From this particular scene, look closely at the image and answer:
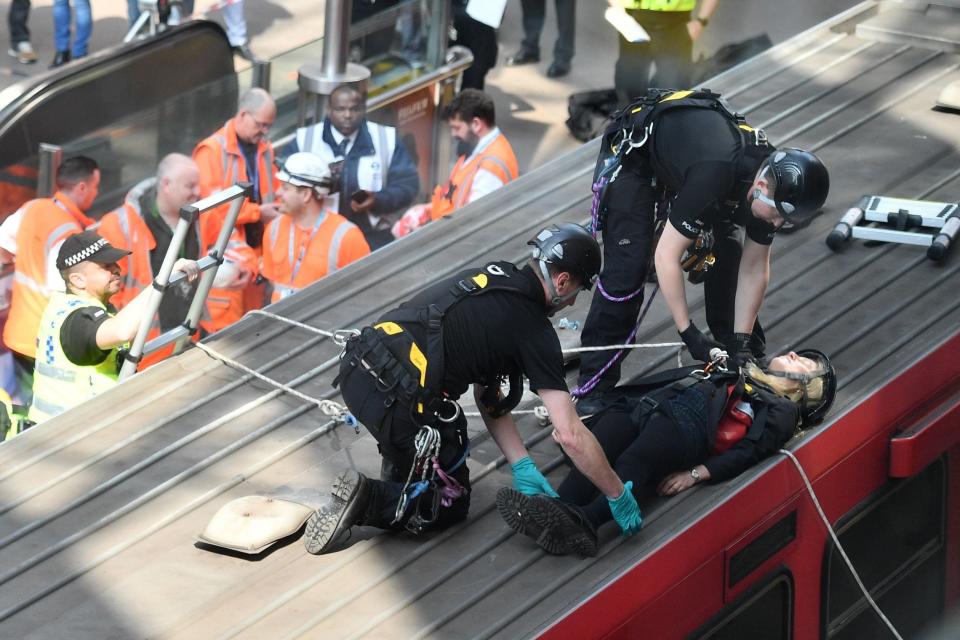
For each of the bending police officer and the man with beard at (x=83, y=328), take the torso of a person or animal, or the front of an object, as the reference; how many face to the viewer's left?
0

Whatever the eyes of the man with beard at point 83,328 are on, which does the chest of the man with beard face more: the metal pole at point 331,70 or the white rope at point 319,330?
the white rope

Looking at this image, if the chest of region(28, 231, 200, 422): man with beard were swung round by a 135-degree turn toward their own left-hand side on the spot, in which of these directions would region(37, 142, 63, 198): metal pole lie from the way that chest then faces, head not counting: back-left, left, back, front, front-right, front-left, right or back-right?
front-right

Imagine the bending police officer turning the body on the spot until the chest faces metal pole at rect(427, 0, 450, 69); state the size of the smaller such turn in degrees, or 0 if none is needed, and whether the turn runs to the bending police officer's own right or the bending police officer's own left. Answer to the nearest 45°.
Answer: approximately 180°

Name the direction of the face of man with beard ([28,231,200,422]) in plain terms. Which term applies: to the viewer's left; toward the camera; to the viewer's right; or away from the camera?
to the viewer's right

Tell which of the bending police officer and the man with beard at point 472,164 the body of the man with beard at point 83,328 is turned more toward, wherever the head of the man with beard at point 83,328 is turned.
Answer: the bending police officer

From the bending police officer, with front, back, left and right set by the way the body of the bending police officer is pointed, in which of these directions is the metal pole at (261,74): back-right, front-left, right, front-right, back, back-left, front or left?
back

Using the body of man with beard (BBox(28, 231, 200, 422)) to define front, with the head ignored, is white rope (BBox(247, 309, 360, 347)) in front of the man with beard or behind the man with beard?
in front

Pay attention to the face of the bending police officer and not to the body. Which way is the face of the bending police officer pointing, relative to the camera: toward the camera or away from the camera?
toward the camera

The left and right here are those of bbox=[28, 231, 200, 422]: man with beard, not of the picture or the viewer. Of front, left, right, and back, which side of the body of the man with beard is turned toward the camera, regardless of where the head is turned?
right

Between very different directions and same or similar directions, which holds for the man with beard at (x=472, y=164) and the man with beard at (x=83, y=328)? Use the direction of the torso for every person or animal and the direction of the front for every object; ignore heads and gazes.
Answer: very different directions

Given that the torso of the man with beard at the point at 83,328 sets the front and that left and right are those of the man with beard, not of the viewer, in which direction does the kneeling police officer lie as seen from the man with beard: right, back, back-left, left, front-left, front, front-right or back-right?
front-right

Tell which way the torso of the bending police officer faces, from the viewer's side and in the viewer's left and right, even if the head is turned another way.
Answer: facing the viewer and to the right of the viewer
